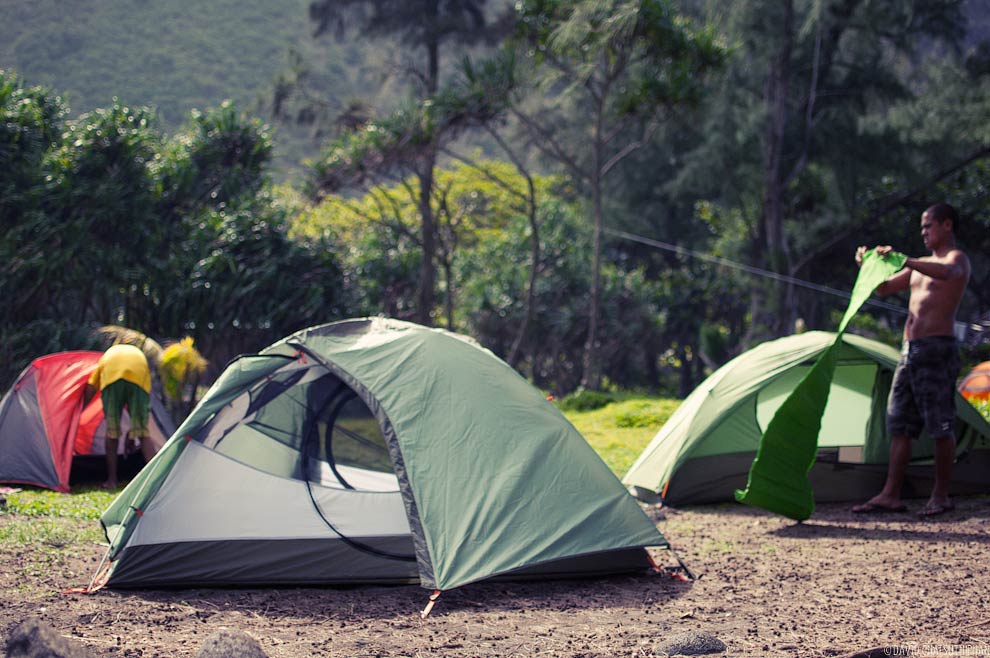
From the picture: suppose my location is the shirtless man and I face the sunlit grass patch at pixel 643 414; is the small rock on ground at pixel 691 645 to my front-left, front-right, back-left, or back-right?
back-left

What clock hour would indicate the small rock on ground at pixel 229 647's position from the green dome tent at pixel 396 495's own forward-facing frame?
The small rock on ground is roughly at 11 o'clock from the green dome tent.

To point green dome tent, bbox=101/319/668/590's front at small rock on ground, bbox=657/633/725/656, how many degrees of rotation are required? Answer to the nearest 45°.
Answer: approximately 90° to its left

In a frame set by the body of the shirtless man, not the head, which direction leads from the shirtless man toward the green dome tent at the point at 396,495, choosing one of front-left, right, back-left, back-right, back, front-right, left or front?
front

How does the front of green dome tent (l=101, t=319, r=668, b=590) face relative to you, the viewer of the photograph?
facing the viewer and to the left of the viewer

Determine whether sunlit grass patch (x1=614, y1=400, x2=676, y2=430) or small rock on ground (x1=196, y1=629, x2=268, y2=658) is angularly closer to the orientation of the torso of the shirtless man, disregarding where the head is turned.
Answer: the small rock on ground

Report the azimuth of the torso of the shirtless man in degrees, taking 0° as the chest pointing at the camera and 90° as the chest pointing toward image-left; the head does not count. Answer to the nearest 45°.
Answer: approximately 45°

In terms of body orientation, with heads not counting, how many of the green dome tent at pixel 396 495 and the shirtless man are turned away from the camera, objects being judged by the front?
0

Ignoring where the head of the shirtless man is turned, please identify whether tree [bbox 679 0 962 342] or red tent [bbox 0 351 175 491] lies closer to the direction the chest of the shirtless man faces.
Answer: the red tent
